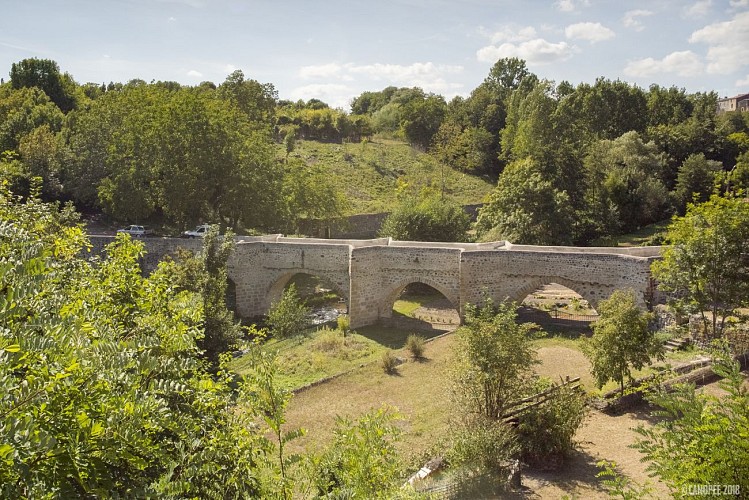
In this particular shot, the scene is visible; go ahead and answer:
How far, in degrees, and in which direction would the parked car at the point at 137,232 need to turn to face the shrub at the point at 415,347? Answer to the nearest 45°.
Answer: approximately 135° to its left

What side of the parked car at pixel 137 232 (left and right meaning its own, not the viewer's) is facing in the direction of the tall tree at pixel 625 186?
back

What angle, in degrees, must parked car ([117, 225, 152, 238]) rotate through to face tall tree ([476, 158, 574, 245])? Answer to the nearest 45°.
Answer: approximately 135° to its left

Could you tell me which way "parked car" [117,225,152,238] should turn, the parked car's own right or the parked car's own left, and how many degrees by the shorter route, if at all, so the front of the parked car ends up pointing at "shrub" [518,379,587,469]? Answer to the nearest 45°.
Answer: approximately 90° to the parked car's own left

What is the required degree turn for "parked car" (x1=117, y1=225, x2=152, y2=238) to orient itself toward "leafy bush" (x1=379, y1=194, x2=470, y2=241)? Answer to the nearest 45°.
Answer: approximately 135° to its left

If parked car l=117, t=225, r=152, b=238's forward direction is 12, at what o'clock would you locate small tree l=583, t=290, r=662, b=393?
The small tree is roughly at 8 o'clock from the parked car.

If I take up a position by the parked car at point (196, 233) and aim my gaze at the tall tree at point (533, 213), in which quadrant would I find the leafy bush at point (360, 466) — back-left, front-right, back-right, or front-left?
front-right

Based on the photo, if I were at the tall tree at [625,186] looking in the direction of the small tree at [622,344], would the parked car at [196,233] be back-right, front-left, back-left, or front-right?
front-right

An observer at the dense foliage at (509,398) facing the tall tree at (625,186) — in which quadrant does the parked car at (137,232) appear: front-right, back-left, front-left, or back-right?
front-left

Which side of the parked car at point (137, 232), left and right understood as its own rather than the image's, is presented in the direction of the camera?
left

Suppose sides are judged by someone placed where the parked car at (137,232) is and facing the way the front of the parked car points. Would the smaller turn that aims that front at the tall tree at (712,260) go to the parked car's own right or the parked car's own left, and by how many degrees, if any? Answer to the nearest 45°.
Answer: approximately 135° to the parked car's own left

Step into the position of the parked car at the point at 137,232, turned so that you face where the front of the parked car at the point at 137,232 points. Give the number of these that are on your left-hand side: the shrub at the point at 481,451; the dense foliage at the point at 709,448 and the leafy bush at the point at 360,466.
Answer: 3

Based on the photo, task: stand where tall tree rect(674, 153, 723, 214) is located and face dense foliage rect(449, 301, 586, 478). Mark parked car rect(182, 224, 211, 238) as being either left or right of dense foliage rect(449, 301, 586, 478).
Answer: right

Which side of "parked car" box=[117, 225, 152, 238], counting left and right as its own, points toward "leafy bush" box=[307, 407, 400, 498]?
left

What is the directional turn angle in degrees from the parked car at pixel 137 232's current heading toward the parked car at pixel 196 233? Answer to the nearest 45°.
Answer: approximately 135° to its left

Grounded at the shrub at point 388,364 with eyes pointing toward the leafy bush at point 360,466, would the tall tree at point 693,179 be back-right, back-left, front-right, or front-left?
back-left

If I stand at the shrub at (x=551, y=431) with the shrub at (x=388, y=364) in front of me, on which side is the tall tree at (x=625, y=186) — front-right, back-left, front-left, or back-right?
front-right

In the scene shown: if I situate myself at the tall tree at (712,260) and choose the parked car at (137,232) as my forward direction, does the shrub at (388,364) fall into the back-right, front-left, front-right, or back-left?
front-left
